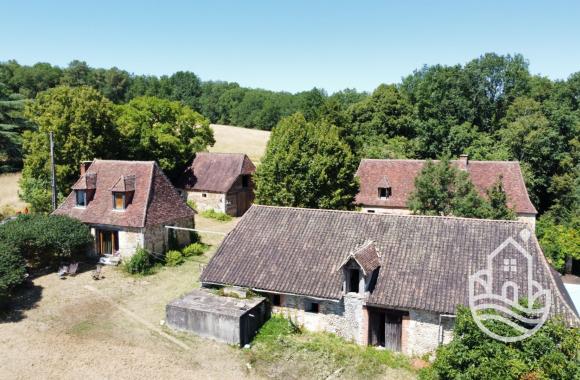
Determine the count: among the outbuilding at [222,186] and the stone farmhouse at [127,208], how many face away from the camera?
0

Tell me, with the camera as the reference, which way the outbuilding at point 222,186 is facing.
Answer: facing the viewer and to the right of the viewer

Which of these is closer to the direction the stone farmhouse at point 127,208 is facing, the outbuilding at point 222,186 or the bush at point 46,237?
the bush

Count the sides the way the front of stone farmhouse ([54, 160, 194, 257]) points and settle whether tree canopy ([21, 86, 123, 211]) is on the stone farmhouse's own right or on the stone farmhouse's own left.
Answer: on the stone farmhouse's own right

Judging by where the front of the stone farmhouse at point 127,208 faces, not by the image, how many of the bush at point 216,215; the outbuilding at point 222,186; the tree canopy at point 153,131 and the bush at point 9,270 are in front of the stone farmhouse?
1

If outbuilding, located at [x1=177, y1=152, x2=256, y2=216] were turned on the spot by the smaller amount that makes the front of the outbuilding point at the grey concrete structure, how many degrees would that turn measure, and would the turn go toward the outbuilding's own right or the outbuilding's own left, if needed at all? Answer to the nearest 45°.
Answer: approximately 45° to the outbuilding's own right

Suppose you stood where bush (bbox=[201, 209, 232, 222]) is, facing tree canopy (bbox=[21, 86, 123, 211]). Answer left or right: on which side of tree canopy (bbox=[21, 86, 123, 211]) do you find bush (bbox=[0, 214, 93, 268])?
left

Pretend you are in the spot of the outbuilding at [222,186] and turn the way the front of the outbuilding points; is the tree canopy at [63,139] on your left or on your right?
on your right

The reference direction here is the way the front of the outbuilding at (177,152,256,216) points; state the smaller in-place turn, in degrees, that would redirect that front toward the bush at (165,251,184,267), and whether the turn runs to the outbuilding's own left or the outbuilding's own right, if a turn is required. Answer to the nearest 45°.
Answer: approximately 45° to the outbuilding's own right

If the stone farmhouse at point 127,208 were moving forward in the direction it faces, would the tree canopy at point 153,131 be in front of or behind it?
behind

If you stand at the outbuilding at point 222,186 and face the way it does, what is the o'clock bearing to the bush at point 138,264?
The bush is roughly at 2 o'clock from the outbuilding.

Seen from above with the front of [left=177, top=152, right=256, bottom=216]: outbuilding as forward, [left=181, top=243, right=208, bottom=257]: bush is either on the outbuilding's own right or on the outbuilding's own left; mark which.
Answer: on the outbuilding's own right

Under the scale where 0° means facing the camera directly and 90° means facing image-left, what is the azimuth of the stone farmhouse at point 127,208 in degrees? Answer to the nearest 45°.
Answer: approximately 45°
